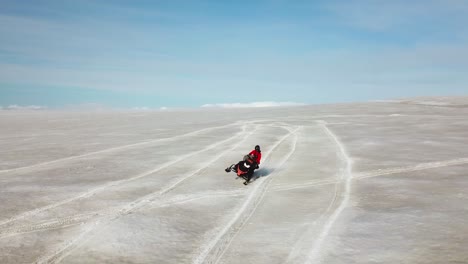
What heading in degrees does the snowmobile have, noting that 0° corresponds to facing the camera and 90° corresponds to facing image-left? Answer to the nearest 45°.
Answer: approximately 45°
